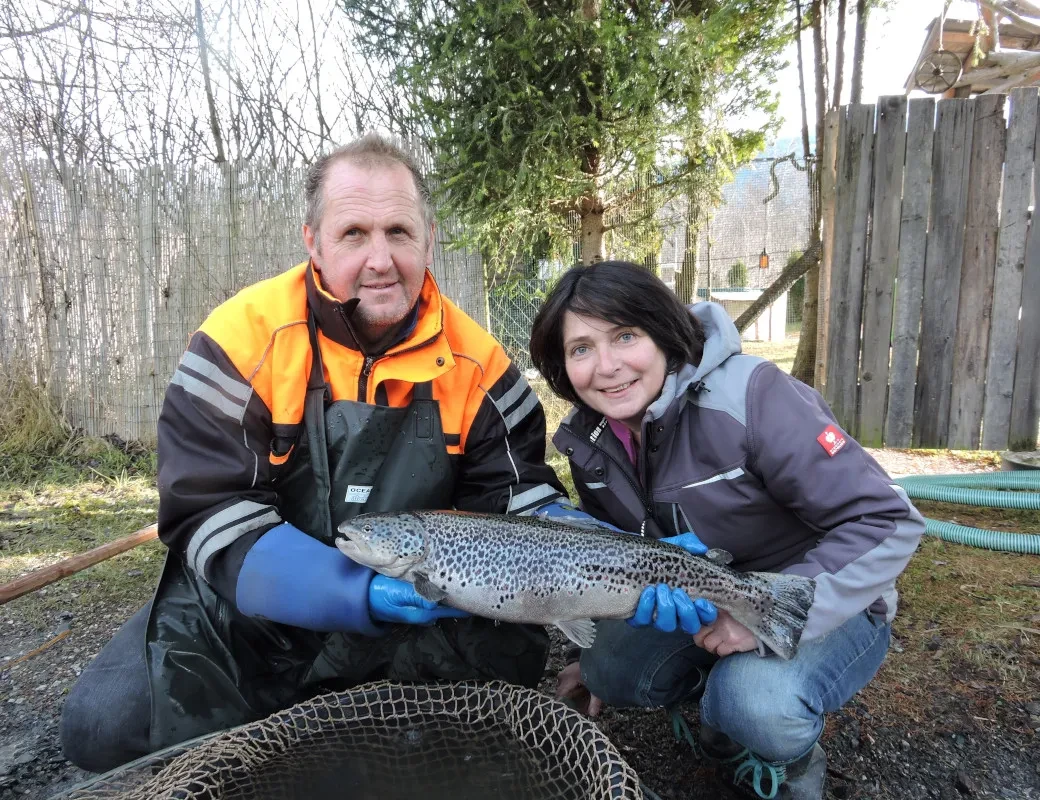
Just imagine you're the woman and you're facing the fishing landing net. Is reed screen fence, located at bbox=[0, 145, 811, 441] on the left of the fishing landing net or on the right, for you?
right

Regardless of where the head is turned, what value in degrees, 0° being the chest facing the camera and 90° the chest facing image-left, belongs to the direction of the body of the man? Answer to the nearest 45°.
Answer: approximately 0°

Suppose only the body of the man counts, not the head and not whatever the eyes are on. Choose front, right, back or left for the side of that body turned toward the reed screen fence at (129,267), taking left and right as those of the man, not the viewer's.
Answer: back

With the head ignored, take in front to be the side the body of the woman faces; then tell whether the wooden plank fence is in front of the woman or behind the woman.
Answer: behind

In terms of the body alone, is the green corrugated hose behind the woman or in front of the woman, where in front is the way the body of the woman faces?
behind

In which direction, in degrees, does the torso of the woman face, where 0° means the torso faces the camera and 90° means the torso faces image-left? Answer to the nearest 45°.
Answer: approximately 45°

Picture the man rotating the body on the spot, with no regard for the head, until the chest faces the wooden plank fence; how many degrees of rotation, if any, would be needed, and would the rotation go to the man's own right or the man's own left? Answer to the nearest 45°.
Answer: approximately 90° to the man's own left

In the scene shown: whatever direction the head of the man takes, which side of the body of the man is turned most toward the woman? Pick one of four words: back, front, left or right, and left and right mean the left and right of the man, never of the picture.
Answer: left

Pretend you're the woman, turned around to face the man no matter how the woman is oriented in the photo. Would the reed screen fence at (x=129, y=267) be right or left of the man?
right
